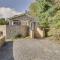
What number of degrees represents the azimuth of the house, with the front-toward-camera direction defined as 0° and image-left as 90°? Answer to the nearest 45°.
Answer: approximately 0°

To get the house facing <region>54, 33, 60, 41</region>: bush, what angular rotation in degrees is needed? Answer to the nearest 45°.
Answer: approximately 45° to its left
